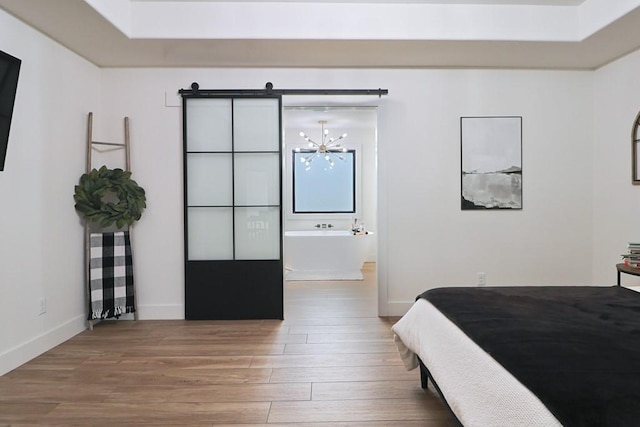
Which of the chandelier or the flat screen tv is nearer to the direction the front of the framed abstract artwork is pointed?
the flat screen tv

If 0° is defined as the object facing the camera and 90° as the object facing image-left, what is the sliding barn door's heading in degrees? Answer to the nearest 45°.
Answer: approximately 0°

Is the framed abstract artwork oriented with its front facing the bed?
yes

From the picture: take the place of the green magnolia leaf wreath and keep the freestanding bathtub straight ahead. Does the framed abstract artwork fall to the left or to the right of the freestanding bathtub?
right

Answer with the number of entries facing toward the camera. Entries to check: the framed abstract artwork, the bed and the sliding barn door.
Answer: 2

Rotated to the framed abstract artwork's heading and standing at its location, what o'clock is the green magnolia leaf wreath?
The green magnolia leaf wreath is roughly at 2 o'clock from the framed abstract artwork.

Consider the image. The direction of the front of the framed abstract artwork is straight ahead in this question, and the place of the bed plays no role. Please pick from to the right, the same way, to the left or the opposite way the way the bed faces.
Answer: to the right

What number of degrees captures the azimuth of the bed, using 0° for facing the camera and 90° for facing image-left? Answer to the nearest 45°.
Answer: approximately 90°

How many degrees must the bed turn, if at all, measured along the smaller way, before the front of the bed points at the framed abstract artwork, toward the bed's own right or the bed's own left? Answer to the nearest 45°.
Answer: approximately 90° to the bed's own right
